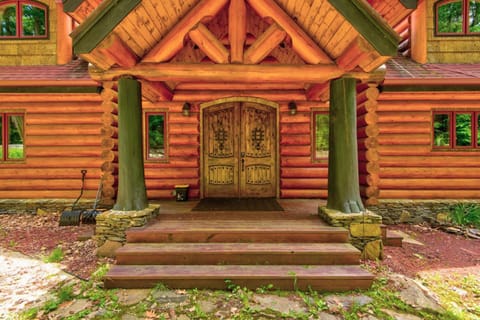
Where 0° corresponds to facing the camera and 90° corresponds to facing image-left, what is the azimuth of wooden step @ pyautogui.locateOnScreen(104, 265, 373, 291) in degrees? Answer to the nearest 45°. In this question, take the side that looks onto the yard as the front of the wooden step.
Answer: approximately 0°

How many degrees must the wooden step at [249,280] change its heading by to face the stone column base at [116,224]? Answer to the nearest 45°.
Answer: approximately 135° to its right

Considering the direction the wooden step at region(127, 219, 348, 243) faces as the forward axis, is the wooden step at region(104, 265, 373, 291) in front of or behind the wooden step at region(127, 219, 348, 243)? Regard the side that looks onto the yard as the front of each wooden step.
in front

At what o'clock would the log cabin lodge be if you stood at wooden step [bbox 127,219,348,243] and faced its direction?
The log cabin lodge is roughly at 6 o'clock from the wooden step.

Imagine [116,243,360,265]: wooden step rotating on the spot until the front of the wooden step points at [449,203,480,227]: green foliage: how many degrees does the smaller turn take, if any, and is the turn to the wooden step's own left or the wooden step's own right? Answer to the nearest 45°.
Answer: approximately 135° to the wooden step's own left

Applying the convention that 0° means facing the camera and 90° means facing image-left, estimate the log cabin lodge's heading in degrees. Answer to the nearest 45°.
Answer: approximately 0°

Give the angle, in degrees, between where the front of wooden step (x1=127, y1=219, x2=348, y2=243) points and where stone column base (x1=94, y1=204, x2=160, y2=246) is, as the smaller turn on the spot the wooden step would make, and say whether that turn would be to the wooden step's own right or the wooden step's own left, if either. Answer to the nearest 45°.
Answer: approximately 90° to the wooden step's own right
